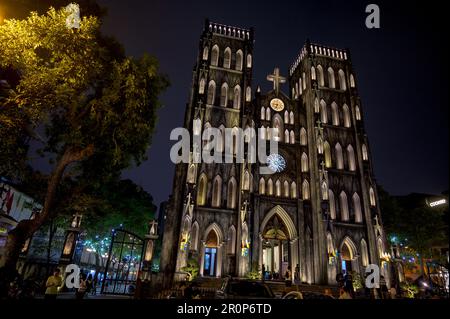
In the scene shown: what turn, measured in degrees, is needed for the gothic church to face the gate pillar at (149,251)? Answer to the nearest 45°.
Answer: approximately 45° to its right

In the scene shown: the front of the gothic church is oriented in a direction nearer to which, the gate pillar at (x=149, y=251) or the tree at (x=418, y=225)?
the gate pillar

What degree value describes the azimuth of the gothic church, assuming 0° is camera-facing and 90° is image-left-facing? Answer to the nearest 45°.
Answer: approximately 0°

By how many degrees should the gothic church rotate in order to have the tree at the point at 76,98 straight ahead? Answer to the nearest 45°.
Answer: approximately 45° to its right

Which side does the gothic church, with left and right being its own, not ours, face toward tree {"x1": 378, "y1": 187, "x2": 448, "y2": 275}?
left
